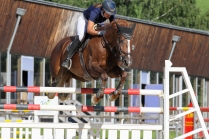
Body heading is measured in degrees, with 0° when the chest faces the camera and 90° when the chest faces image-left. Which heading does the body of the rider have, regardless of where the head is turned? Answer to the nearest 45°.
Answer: approximately 315°

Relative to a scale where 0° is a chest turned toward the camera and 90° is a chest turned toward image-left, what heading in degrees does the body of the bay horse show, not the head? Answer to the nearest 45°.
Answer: approximately 315°
